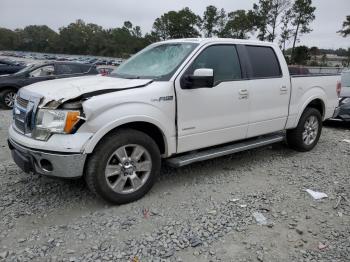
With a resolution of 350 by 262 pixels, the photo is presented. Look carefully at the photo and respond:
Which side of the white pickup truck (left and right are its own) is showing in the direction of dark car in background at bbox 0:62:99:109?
right

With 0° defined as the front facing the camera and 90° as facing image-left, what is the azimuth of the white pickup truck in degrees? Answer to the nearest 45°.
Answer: approximately 45°
